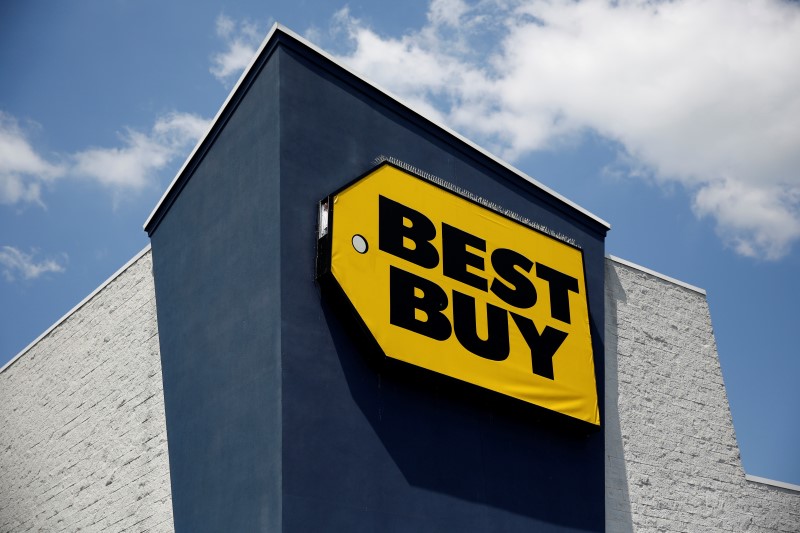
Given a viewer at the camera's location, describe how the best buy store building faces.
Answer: facing the viewer and to the right of the viewer
